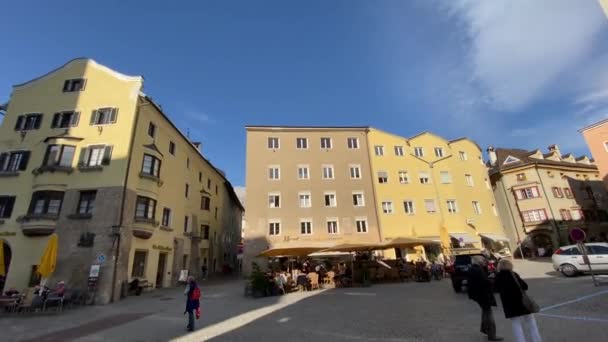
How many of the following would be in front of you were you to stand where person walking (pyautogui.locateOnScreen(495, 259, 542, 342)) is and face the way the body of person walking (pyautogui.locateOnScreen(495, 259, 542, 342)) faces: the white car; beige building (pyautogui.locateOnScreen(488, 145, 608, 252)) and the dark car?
3

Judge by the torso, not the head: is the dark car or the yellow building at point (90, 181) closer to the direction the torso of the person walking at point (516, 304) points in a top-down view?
the dark car

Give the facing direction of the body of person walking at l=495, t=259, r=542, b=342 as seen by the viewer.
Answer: away from the camera

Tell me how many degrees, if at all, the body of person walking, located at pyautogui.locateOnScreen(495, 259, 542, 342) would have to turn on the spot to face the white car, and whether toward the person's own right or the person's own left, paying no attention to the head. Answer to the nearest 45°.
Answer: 0° — they already face it

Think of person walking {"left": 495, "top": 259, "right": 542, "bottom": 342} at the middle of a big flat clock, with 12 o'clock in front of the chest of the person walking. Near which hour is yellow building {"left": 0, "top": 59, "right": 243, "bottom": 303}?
The yellow building is roughly at 9 o'clock from the person walking.

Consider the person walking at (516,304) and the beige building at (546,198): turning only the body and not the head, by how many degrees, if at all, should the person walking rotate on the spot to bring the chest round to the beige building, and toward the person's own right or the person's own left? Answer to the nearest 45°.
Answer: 0° — they already face it
